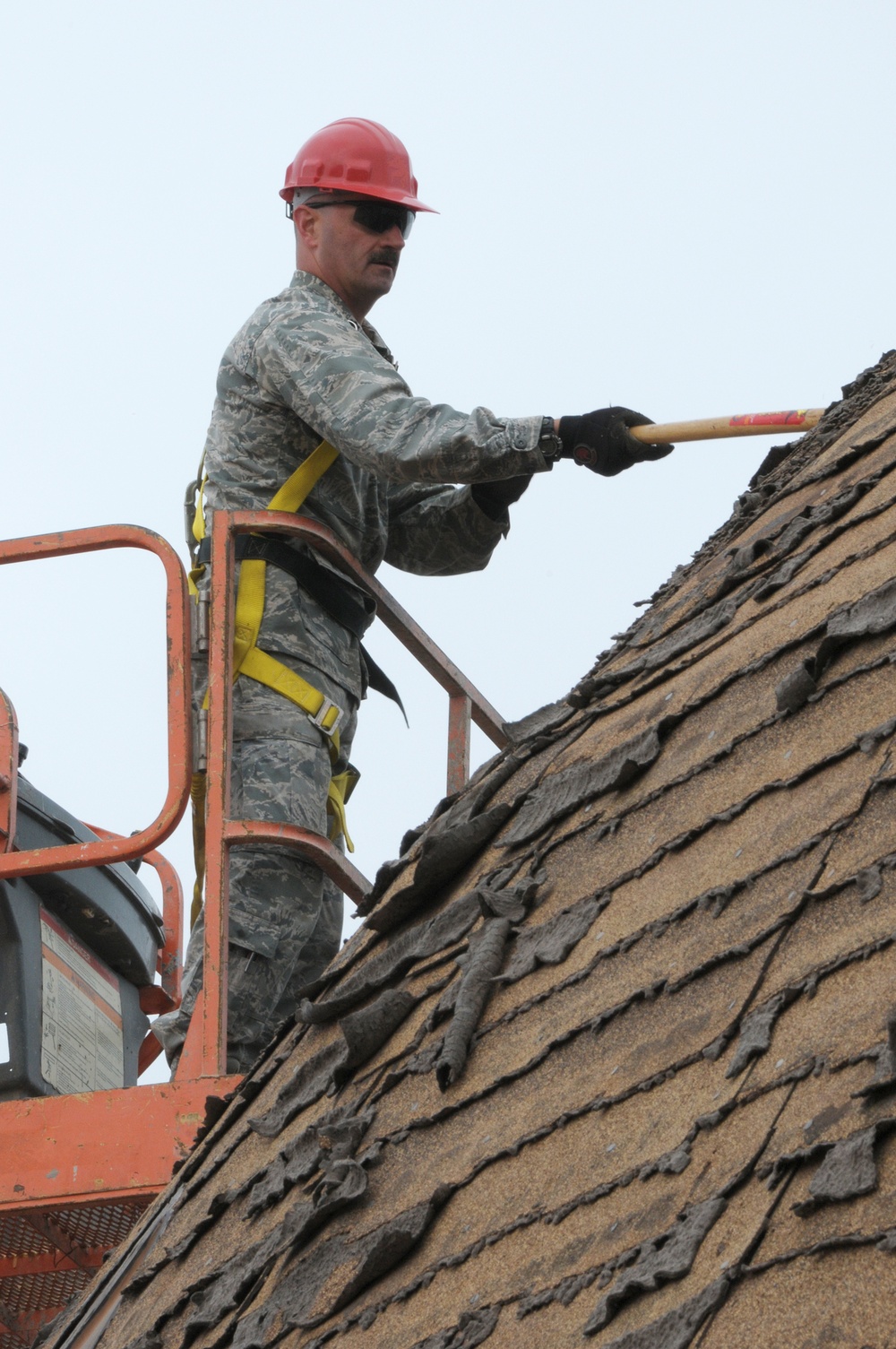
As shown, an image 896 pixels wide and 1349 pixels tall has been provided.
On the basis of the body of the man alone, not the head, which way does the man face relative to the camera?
to the viewer's right
